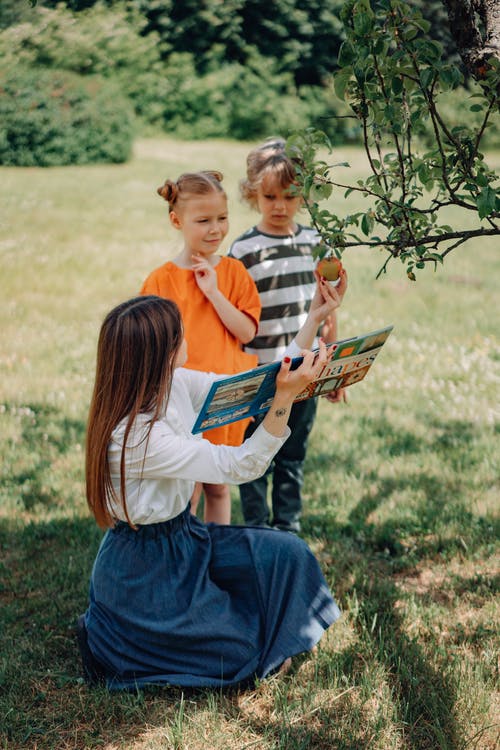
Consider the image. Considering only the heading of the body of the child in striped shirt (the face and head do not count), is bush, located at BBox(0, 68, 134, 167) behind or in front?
behind

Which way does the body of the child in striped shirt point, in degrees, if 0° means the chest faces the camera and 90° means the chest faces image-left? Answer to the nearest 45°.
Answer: approximately 0°

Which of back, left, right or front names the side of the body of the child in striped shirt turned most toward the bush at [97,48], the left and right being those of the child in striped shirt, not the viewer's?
back

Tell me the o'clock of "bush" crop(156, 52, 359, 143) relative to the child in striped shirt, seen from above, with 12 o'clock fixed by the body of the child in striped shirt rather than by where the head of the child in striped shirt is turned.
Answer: The bush is roughly at 6 o'clock from the child in striped shirt.

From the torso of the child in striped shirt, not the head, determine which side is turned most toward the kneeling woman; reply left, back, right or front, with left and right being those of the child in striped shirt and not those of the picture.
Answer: front
